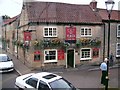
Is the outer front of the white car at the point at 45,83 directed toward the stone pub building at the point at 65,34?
no
